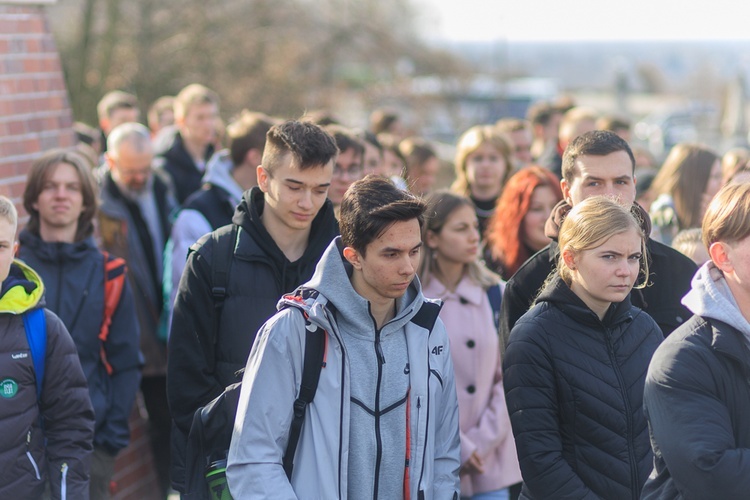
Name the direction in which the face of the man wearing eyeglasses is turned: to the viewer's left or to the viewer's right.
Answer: to the viewer's right

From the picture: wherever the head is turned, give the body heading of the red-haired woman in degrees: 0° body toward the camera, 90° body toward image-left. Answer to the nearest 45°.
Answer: approximately 315°

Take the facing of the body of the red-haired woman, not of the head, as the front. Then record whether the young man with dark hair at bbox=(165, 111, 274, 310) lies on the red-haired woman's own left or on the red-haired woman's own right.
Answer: on the red-haired woman's own right

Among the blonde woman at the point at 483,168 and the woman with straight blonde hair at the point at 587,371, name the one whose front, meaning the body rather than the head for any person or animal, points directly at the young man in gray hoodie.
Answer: the blonde woman

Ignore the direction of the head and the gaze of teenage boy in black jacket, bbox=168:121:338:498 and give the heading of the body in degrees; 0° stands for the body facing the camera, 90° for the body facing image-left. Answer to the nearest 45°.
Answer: approximately 315°
